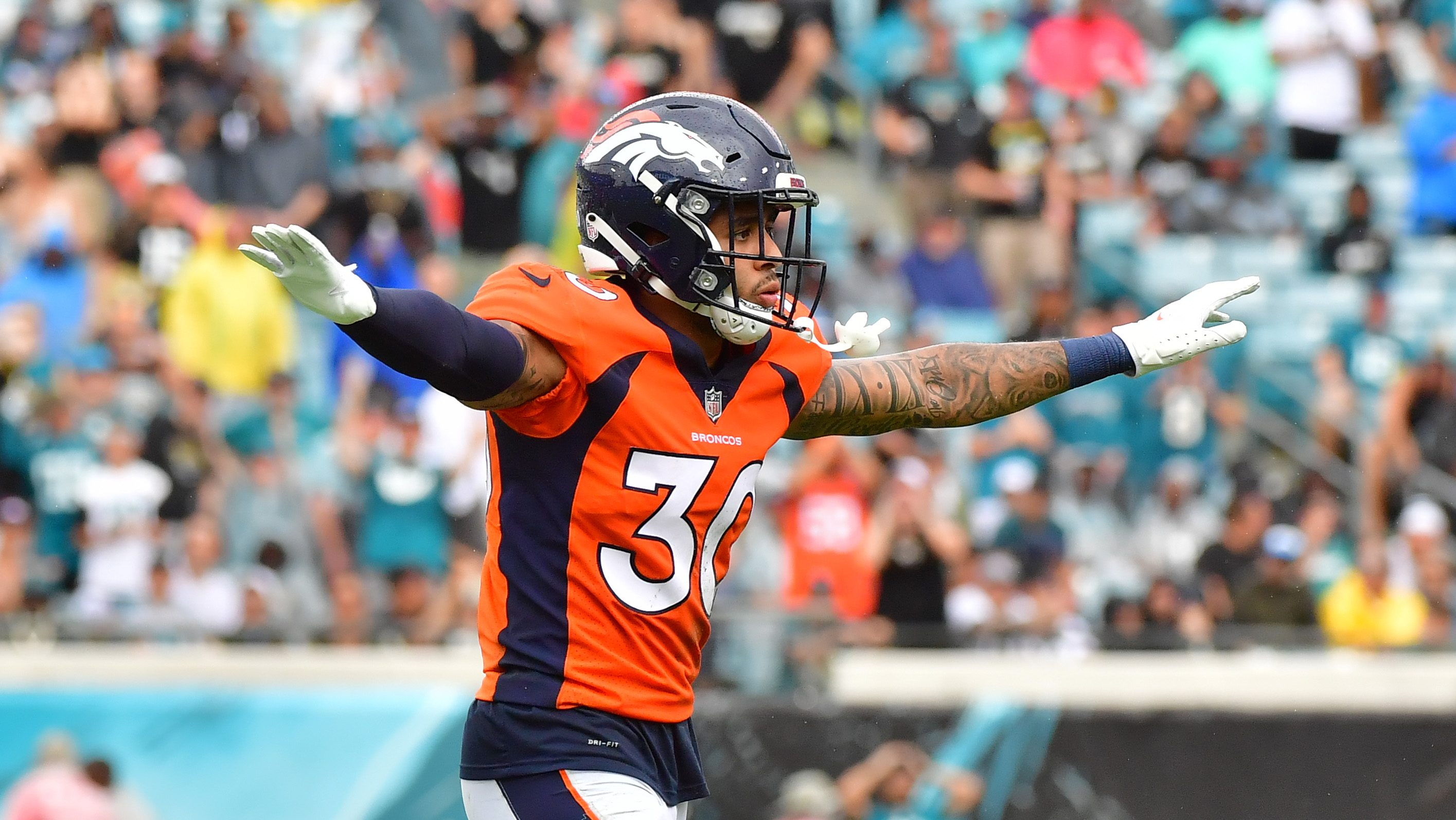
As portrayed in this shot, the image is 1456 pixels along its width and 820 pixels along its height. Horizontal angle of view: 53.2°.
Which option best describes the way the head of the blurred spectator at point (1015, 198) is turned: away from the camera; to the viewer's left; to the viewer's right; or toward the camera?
toward the camera

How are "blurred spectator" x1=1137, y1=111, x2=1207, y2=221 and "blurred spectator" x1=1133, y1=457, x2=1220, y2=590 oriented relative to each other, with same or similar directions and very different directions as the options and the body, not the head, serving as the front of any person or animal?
same or similar directions

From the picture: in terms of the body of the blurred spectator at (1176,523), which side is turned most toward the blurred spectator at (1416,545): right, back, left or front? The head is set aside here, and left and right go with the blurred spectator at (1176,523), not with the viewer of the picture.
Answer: left

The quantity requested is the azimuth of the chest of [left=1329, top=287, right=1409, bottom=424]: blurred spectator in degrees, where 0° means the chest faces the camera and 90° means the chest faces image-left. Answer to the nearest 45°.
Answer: approximately 0°

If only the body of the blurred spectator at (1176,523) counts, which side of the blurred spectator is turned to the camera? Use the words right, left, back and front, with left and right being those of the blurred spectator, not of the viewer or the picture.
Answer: front

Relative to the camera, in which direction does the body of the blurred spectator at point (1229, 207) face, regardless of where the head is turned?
toward the camera

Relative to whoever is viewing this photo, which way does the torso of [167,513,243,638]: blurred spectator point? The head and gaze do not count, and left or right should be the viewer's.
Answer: facing the viewer

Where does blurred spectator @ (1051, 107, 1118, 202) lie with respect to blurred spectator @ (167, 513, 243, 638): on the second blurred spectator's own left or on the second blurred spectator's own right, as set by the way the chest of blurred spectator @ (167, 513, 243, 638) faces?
on the second blurred spectator's own left

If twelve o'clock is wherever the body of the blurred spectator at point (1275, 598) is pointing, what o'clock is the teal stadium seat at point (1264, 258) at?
The teal stadium seat is roughly at 6 o'clock from the blurred spectator.

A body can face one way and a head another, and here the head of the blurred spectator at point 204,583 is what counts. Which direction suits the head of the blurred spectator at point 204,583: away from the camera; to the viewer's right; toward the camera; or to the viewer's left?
toward the camera

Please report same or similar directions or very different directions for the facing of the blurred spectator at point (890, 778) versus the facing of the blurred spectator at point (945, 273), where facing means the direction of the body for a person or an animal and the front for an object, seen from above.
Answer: same or similar directions

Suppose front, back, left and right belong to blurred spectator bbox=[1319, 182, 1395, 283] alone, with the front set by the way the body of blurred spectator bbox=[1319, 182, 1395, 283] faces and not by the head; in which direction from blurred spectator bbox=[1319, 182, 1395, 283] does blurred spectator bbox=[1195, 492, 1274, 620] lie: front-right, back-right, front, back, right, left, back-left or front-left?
front

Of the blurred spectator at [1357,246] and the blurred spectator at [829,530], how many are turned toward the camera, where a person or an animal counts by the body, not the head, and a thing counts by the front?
2

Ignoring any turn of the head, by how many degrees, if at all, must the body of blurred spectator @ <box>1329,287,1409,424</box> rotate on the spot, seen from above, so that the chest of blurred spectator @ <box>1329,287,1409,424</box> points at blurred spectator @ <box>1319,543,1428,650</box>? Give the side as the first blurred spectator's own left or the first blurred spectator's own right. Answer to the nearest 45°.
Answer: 0° — they already face them

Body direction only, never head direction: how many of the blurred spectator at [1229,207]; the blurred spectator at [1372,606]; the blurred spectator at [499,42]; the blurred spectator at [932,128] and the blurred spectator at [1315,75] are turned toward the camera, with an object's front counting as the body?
5

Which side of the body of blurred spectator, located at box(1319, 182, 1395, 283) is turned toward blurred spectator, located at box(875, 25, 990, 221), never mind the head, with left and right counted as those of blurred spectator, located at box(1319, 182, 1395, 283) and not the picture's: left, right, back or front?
right

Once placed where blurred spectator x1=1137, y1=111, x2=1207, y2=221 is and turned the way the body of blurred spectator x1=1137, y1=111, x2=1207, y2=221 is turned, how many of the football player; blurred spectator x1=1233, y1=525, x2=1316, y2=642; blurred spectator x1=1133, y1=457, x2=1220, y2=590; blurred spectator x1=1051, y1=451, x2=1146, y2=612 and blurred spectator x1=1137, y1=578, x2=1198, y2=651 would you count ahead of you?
5

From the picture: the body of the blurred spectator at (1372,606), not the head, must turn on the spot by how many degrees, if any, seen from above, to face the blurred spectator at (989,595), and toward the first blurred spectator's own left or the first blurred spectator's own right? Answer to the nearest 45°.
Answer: approximately 45° to the first blurred spectator's own right

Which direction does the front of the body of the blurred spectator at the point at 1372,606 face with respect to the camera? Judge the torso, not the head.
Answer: toward the camera

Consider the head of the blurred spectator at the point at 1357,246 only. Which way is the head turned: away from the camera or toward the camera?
toward the camera
